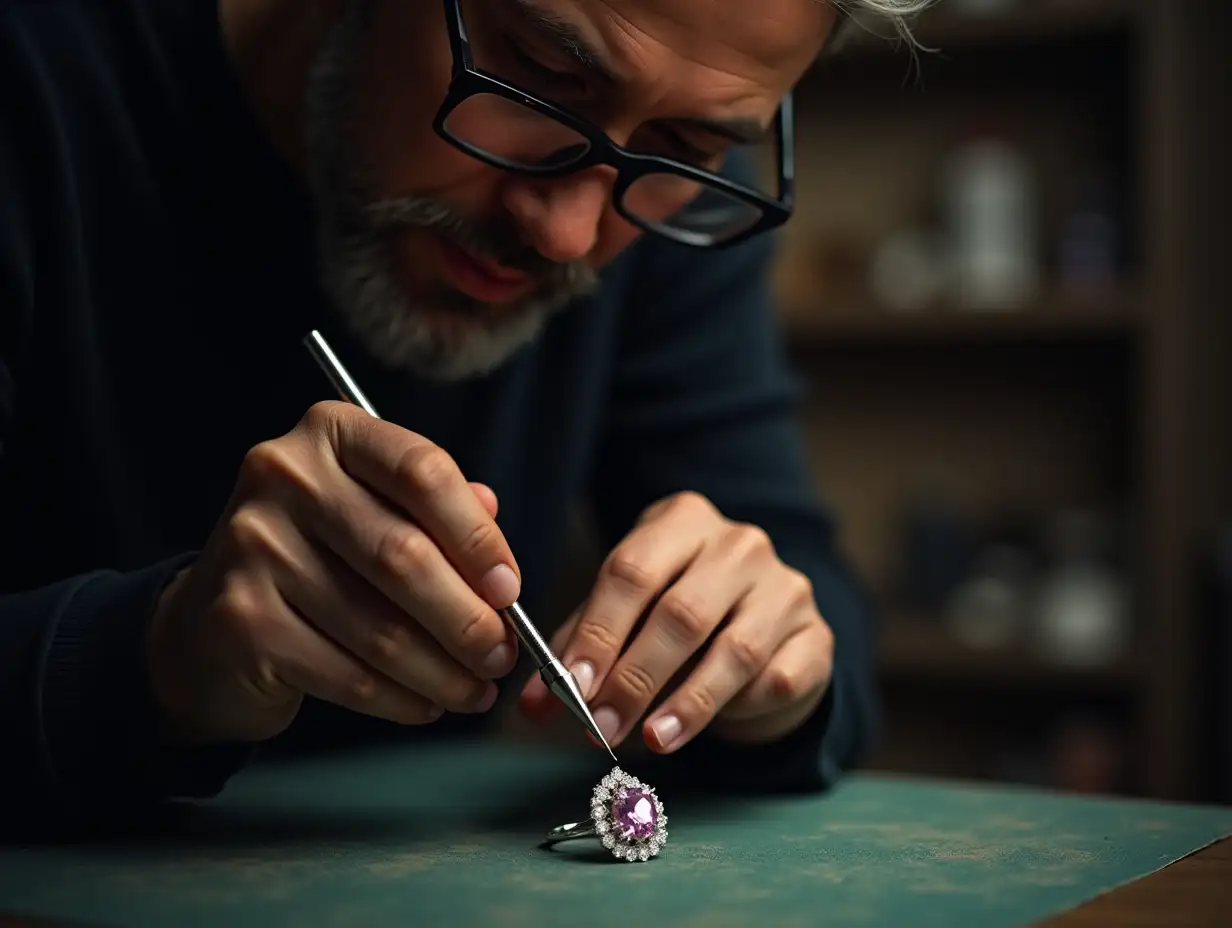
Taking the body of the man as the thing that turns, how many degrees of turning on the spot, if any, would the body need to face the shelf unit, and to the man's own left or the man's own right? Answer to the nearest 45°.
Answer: approximately 90° to the man's own left

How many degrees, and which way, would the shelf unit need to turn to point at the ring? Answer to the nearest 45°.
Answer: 0° — it already faces it

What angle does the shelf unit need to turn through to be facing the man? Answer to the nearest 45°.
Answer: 0° — it already faces them

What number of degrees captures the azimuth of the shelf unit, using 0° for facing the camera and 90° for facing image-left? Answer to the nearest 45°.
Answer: approximately 0°

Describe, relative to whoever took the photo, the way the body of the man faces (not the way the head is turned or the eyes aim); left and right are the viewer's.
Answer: facing the viewer and to the right of the viewer

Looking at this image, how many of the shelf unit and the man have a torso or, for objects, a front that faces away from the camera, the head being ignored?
0
